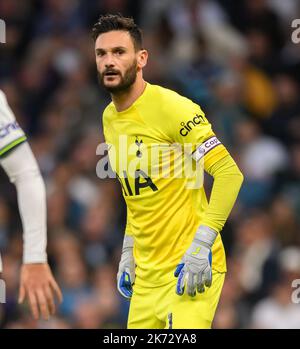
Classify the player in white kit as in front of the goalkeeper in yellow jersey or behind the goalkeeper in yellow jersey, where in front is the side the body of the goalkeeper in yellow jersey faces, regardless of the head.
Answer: in front

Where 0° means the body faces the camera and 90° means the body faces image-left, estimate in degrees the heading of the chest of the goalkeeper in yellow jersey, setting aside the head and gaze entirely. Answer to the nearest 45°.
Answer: approximately 45°
